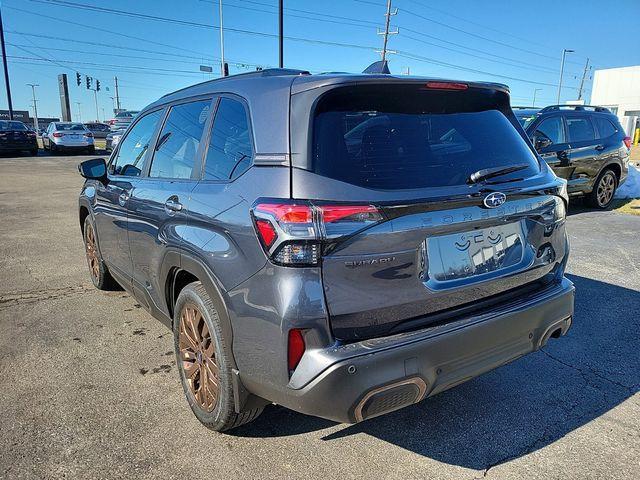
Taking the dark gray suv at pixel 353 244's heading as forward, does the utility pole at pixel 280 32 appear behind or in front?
in front

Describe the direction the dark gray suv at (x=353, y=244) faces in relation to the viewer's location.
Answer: facing away from the viewer and to the left of the viewer

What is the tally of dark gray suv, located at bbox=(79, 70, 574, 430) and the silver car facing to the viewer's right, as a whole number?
0

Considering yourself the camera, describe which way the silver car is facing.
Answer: facing away from the viewer and to the left of the viewer

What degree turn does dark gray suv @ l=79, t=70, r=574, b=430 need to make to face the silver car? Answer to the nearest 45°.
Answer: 0° — it already faces it

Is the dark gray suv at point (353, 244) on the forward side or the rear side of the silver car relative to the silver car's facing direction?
on the rear side
